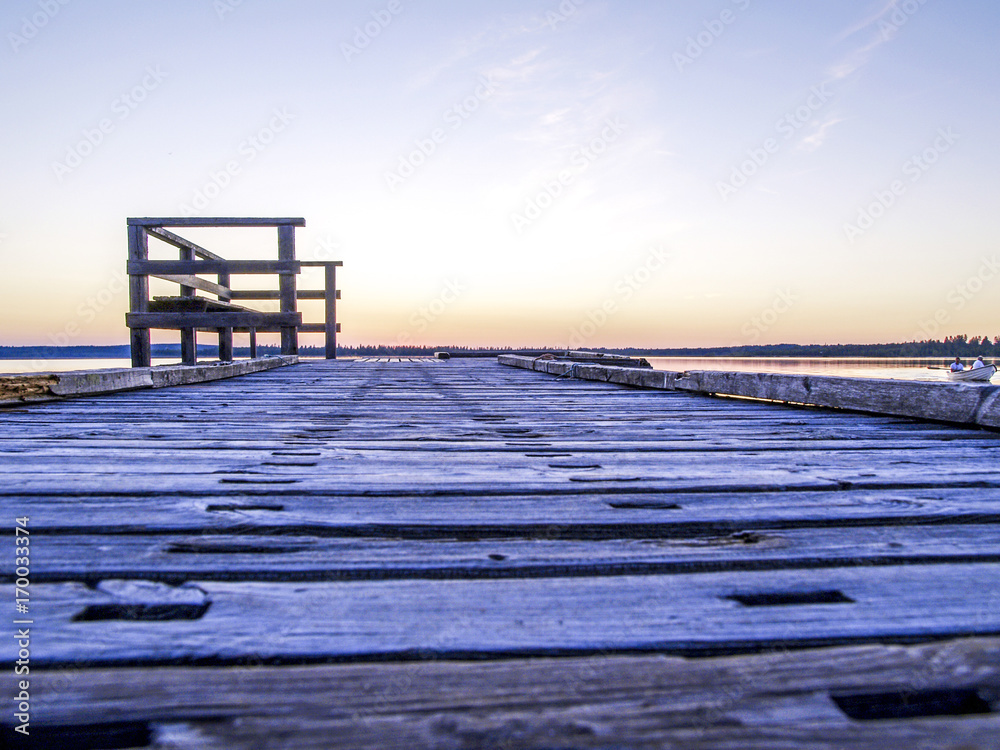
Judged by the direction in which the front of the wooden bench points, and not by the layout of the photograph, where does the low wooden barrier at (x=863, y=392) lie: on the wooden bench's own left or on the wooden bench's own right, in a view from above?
on the wooden bench's own right

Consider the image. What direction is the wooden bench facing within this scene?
to the viewer's right
